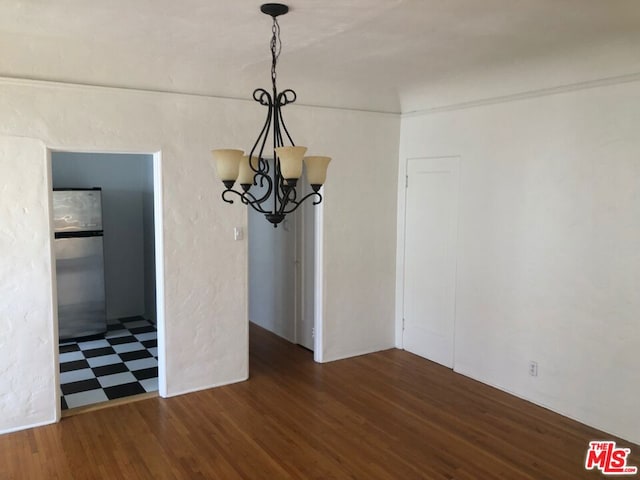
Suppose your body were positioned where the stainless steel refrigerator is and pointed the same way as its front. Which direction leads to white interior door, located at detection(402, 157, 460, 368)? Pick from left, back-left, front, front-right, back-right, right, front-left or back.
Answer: front-left

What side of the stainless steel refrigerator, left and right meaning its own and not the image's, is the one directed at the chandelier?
front
